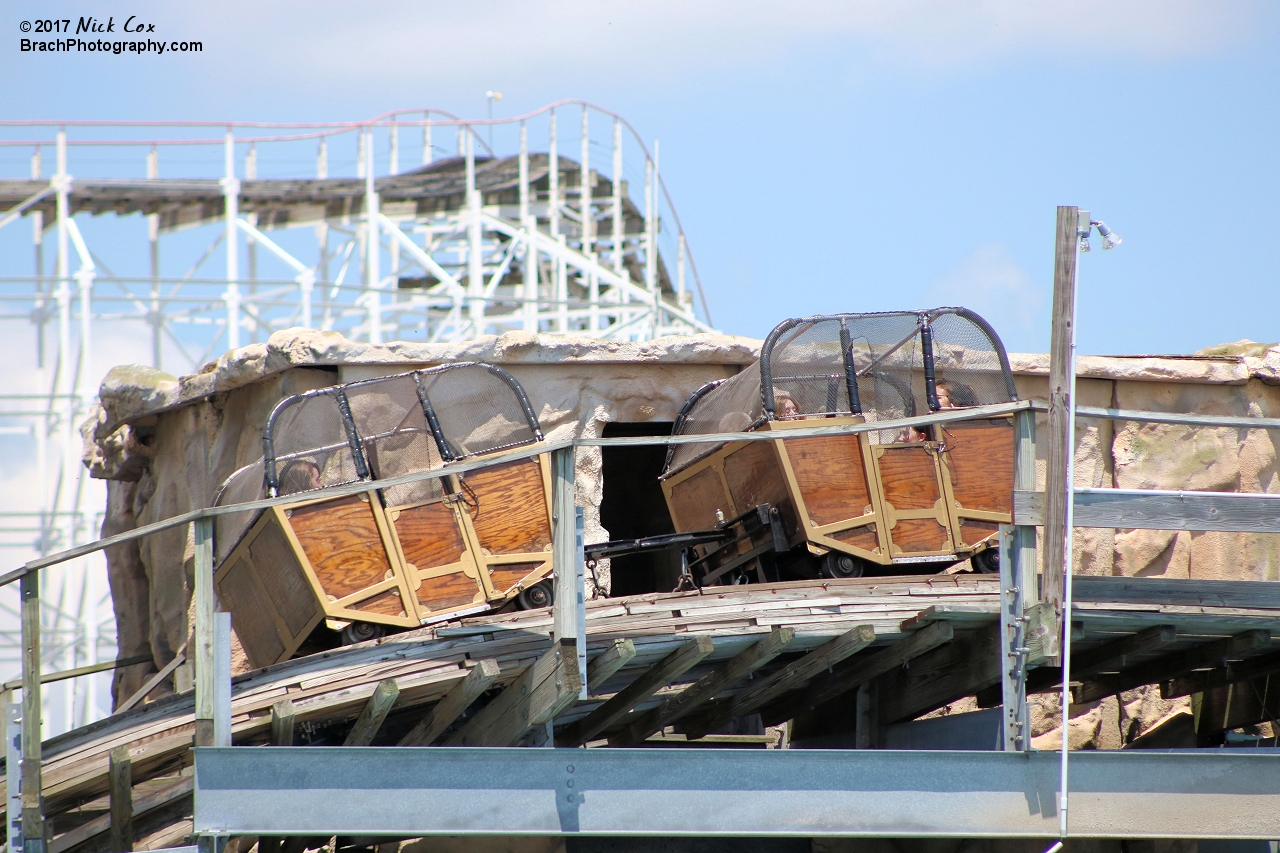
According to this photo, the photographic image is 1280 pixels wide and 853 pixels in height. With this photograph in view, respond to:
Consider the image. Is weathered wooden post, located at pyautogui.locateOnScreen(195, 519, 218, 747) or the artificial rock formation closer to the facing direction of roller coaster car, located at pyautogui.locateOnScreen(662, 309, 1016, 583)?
the weathered wooden post

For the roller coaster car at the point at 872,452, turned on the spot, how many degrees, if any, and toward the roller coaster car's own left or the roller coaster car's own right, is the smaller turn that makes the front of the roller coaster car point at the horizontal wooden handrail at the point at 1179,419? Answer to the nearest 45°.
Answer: approximately 90° to the roller coaster car's own left

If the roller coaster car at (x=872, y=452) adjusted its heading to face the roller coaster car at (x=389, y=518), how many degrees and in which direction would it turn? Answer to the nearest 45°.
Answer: approximately 45° to its right

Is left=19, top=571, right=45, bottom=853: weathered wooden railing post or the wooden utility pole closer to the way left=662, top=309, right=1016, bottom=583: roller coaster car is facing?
the weathered wooden railing post

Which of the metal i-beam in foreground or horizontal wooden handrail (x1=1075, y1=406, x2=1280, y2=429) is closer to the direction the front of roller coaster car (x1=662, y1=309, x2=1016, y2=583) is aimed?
the metal i-beam in foreground

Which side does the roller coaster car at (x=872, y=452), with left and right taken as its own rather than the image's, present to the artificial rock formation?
right

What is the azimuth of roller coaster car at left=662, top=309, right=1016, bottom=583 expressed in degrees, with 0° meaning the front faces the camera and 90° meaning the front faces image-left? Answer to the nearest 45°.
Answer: approximately 45°

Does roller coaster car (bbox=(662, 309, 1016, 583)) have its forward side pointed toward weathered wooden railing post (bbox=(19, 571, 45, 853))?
yes

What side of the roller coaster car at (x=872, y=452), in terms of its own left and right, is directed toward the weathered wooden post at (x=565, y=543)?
front

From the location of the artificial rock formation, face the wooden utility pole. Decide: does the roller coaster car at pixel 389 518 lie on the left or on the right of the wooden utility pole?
right
